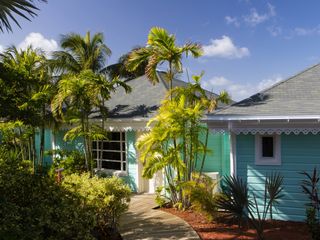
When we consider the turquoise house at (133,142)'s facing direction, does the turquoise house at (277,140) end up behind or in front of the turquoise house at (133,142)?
in front

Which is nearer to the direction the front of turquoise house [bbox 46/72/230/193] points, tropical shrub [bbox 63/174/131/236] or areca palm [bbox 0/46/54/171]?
the tropical shrub

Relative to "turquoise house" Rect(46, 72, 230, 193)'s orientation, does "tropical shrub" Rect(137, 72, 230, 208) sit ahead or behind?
ahead

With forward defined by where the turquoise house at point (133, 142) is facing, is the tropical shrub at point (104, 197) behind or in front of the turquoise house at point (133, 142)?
in front

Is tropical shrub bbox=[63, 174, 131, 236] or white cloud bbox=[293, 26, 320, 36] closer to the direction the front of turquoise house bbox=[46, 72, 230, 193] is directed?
the tropical shrub

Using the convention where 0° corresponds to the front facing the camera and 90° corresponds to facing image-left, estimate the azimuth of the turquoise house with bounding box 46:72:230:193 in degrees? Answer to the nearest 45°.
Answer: approximately 0°

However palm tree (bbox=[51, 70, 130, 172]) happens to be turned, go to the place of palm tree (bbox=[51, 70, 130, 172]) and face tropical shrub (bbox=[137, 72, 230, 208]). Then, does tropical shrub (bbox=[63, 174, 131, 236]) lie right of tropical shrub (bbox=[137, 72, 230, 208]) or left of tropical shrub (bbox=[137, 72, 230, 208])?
right

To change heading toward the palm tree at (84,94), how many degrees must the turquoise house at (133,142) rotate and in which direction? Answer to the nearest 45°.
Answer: approximately 45° to its right

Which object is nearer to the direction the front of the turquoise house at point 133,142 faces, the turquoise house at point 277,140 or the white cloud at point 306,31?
the turquoise house
